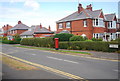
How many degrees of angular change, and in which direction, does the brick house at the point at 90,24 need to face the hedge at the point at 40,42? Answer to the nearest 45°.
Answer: approximately 90° to its right
